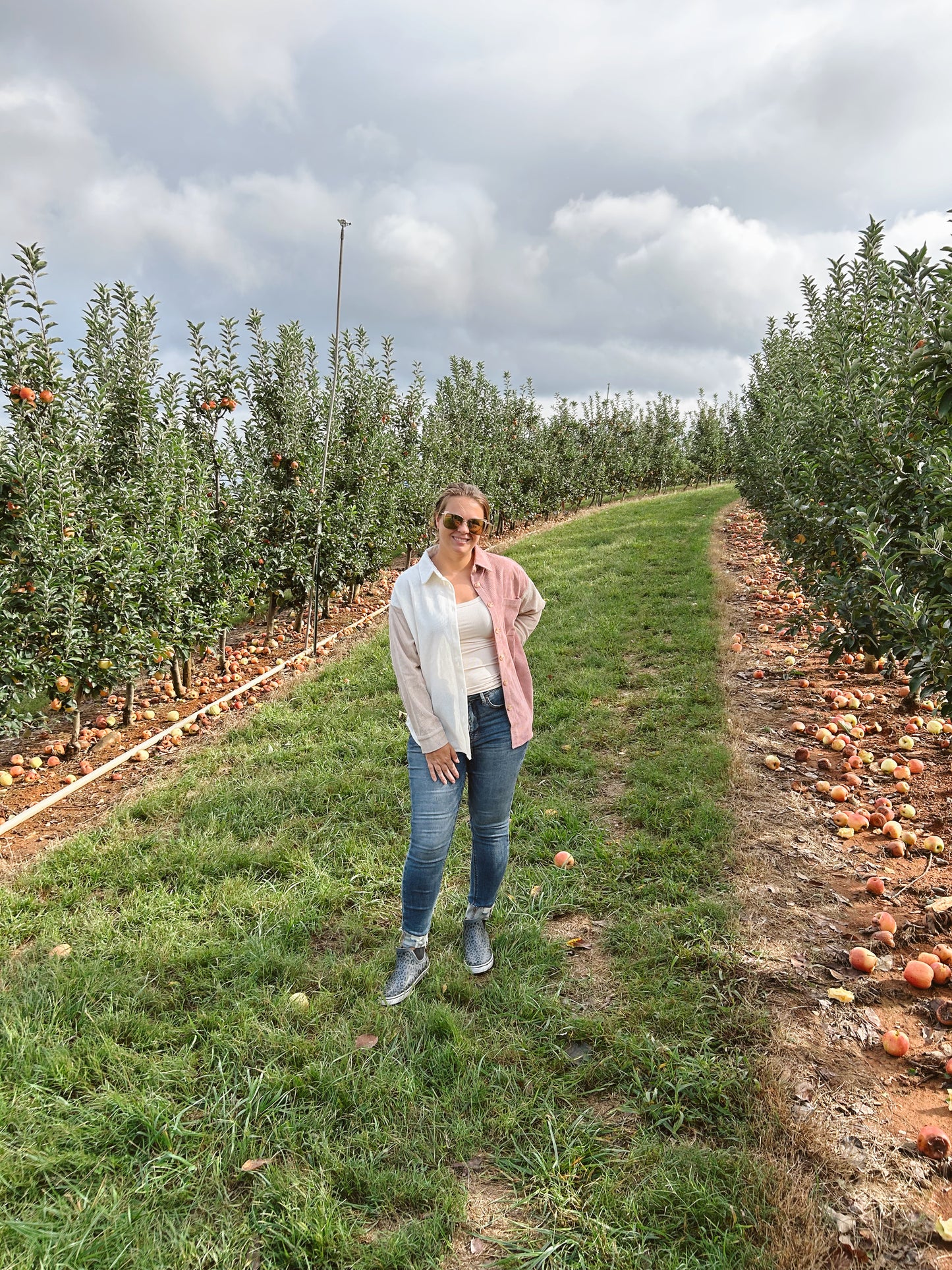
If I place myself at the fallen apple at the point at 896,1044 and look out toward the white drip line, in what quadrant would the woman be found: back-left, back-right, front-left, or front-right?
front-left

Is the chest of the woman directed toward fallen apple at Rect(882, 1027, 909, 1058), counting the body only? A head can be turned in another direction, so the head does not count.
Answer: no

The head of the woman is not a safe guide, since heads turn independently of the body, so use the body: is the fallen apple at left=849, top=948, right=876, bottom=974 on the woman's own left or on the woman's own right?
on the woman's own left

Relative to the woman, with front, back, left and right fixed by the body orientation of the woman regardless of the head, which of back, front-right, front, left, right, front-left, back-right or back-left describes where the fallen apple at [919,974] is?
left

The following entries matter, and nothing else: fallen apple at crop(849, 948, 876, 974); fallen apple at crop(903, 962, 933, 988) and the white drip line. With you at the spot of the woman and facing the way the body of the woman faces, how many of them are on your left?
2

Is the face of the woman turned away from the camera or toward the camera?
toward the camera

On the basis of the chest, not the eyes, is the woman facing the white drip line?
no

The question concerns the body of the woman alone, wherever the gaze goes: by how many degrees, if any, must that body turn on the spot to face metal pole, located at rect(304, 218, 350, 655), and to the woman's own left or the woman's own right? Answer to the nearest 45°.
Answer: approximately 180°

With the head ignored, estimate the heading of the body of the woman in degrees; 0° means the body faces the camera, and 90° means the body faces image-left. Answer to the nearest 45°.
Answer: approximately 0°
